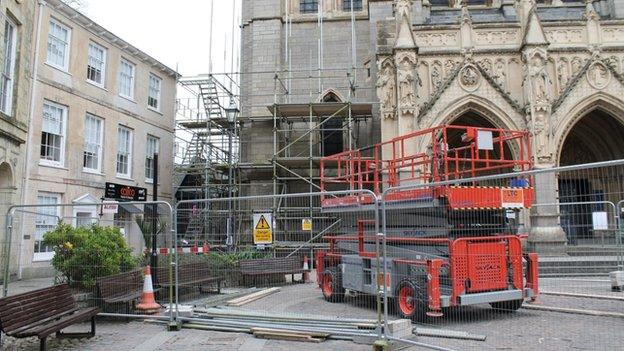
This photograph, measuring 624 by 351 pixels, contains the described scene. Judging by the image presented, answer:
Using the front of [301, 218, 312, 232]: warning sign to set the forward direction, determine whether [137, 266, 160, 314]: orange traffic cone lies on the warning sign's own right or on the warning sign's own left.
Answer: on the warning sign's own right

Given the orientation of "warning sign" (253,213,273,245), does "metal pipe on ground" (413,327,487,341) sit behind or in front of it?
in front

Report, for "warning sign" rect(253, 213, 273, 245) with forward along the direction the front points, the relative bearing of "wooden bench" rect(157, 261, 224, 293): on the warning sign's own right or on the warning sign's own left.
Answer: on the warning sign's own right

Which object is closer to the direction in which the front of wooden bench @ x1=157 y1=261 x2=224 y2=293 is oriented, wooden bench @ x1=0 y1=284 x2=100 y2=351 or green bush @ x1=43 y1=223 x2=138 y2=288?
the wooden bench

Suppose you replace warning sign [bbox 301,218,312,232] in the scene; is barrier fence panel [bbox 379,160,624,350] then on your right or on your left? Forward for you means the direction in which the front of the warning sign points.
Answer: on your left

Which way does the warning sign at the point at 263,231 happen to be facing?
toward the camera

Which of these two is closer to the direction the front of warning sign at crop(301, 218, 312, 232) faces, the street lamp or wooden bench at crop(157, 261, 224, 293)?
the wooden bench

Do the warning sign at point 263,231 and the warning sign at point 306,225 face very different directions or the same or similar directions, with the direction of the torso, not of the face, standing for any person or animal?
same or similar directions

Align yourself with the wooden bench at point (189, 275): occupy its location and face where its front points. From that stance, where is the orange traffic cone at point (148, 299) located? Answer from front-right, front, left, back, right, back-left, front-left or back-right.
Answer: right

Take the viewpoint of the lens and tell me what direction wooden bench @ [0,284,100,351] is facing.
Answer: facing the viewer and to the right of the viewer

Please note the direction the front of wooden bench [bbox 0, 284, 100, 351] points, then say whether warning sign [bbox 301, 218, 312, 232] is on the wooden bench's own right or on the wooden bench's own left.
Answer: on the wooden bench's own left

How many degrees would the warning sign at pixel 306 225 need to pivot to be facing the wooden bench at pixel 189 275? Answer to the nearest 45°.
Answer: approximately 90° to its right

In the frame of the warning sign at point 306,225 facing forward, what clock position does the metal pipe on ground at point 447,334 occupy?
The metal pipe on ground is roughly at 11 o'clock from the warning sign.
